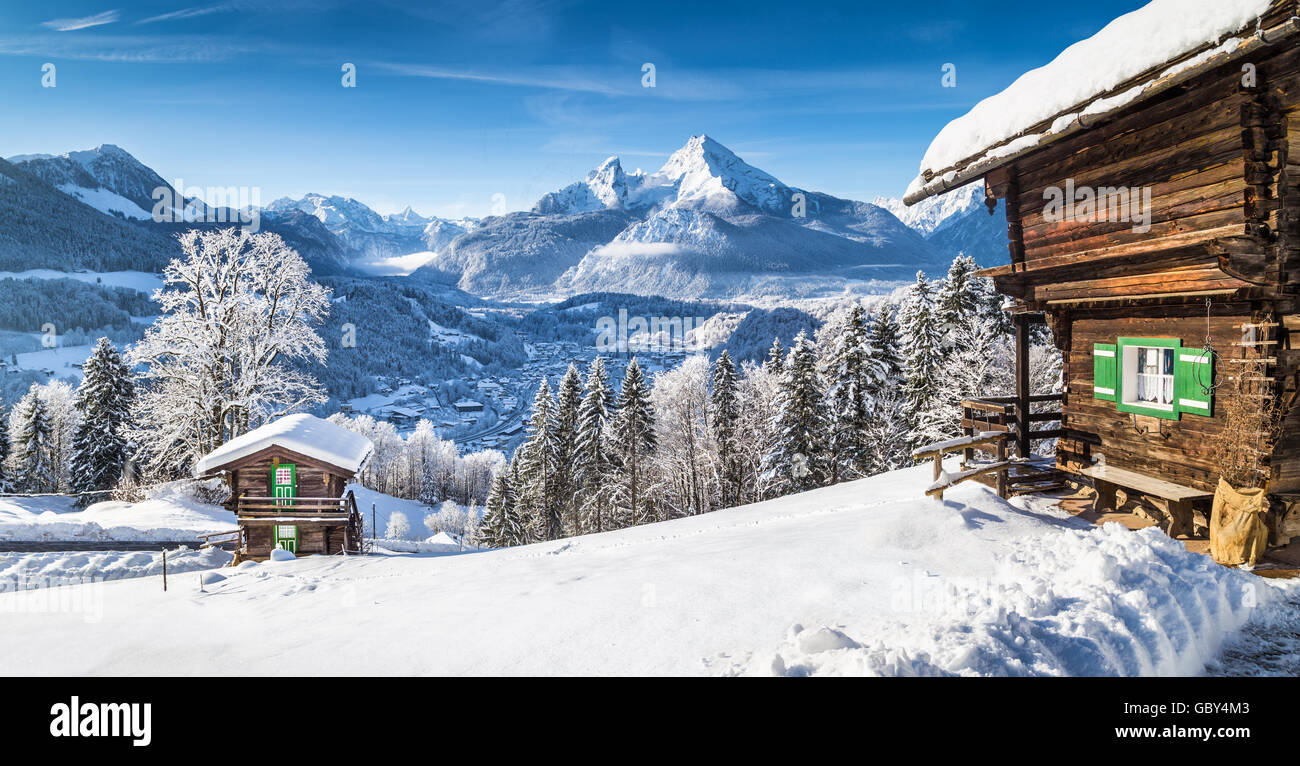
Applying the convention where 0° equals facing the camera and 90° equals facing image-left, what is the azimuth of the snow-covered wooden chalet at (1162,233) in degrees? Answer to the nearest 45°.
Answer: approximately 45°

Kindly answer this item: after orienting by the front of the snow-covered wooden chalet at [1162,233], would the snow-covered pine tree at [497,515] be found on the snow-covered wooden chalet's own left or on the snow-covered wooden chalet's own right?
on the snow-covered wooden chalet's own right

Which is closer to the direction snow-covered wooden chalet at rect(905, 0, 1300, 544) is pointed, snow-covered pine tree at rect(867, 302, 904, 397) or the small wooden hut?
the small wooden hut

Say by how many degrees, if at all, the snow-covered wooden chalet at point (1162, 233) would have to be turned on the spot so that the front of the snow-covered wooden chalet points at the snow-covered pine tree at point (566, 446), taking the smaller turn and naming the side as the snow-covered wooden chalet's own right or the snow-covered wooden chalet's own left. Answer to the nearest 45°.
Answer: approximately 90° to the snow-covered wooden chalet's own right

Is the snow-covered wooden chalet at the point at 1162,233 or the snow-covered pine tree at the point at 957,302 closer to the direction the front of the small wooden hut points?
the snow-covered wooden chalet

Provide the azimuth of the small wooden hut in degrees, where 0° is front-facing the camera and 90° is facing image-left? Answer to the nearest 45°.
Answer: approximately 0°
